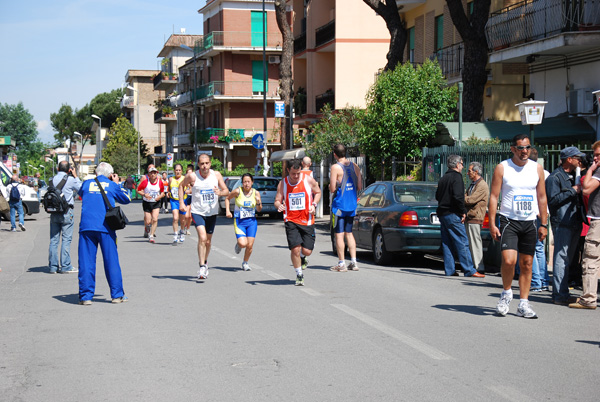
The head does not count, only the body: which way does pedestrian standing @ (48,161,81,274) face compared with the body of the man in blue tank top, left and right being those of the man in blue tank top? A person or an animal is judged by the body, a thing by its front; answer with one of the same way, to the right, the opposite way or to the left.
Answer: to the right

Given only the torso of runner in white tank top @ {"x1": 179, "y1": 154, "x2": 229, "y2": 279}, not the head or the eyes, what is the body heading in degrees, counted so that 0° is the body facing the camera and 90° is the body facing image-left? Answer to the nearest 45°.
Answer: approximately 0°

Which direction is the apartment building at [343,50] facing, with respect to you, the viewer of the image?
facing to the left of the viewer

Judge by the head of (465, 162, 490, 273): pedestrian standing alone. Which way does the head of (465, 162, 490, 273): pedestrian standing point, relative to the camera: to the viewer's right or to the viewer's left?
to the viewer's left

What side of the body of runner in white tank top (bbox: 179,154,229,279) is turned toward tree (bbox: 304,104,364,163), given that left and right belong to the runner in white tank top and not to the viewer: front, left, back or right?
back

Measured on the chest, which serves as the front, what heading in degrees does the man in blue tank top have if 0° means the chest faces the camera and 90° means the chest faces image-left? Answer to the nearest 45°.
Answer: approximately 135°

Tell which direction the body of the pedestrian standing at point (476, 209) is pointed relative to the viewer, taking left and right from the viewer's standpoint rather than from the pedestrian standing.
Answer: facing to the left of the viewer

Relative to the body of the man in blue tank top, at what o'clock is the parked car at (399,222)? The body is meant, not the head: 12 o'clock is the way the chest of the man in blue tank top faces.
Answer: The parked car is roughly at 3 o'clock from the man in blue tank top.

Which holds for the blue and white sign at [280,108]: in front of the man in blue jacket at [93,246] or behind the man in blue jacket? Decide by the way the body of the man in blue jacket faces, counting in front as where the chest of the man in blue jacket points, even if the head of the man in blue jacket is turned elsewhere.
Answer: in front

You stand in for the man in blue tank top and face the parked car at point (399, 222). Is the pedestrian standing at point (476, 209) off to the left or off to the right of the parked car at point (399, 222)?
right
